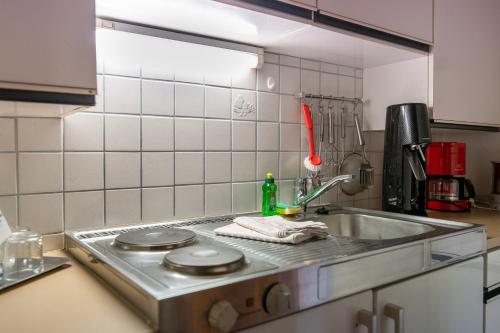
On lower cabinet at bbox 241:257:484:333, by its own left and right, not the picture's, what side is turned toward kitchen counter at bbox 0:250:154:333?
right

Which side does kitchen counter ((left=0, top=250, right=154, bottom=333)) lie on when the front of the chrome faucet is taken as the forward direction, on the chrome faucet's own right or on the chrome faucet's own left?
on the chrome faucet's own right

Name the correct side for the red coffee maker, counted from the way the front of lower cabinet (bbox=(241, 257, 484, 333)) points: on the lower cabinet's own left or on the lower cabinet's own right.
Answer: on the lower cabinet's own left

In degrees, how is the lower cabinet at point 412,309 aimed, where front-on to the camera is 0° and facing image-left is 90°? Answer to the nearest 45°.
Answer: approximately 315°

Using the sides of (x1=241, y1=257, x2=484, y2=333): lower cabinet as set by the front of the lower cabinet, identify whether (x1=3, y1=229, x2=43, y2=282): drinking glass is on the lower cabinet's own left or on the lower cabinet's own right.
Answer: on the lower cabinet's own right

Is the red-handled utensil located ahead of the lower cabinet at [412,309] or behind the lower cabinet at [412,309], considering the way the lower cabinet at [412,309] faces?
behind

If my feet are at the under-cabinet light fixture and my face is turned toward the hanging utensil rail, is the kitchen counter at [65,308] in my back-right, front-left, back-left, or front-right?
back-right
